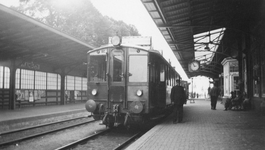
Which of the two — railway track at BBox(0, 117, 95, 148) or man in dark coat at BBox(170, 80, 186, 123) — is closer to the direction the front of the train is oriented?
the railway track

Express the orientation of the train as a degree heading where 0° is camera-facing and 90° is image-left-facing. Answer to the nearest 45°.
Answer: approximately 45°

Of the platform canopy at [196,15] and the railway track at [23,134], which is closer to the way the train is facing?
the railway track

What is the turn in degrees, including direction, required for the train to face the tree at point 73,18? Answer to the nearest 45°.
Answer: approximately 135° to its right
